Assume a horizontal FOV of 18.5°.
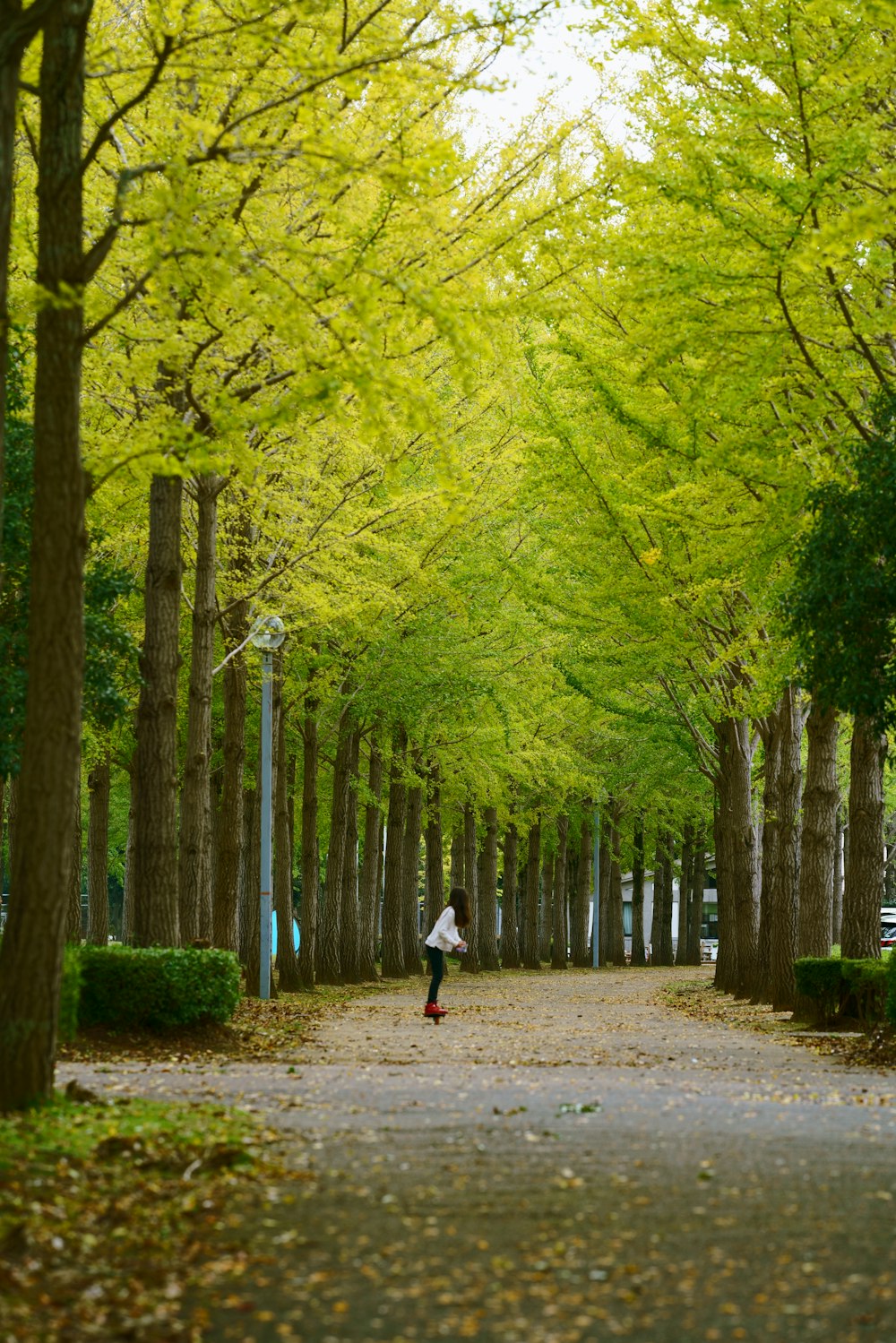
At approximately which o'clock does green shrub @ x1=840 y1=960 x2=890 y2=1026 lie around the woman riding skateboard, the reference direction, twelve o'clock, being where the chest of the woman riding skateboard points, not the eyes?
The green shrub is roughly at 1 o'clock from the woman riding skateboard.

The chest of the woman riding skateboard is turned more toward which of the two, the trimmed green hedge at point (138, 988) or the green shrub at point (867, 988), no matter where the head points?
the green shrub

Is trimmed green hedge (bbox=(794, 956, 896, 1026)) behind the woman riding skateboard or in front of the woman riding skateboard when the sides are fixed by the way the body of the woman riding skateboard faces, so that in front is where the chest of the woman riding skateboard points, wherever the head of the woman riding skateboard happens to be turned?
in front

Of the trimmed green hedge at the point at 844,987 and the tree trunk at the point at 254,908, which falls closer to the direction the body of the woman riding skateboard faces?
the trimmed green hedge

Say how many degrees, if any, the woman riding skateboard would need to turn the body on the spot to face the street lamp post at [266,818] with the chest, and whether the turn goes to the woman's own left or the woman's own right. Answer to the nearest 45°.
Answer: approximately 135° to the woman's own left

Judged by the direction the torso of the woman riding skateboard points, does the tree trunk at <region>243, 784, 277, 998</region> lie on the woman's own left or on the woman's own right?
on the woman's own left

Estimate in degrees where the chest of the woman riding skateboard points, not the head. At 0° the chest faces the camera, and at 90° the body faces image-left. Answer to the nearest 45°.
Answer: approximately 270°

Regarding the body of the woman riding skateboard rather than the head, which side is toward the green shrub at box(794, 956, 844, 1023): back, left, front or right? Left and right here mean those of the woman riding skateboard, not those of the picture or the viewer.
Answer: front
